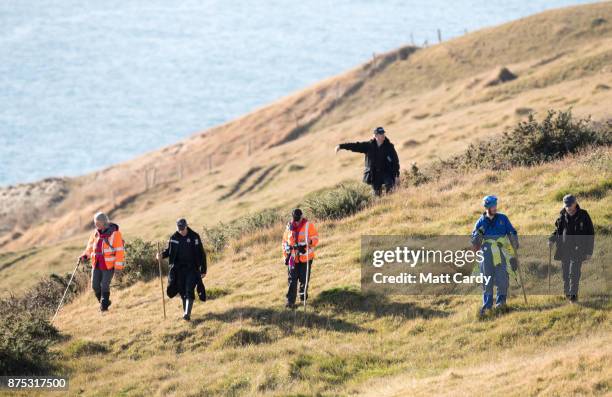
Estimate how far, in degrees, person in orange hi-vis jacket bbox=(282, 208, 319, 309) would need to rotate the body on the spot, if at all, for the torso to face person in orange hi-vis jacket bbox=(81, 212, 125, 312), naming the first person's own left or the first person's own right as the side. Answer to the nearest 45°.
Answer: approximately 90° to the first person's own right

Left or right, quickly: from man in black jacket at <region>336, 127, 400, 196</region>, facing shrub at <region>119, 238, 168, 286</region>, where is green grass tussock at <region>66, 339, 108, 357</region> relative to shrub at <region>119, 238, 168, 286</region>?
left

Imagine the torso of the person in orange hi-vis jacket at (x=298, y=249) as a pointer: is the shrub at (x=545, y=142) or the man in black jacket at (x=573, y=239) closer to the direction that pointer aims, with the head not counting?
the man in black jacket

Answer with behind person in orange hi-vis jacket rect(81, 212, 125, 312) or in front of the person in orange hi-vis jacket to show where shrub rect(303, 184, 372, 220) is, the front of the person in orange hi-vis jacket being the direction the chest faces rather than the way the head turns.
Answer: behind

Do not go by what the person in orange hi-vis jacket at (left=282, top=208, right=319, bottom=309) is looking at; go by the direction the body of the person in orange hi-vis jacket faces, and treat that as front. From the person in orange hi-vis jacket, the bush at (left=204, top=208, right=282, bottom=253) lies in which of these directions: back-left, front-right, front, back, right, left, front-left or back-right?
back

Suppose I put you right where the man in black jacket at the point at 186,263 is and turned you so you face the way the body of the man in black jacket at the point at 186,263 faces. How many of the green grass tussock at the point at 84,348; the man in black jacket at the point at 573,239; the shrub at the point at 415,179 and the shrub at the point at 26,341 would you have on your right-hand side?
2

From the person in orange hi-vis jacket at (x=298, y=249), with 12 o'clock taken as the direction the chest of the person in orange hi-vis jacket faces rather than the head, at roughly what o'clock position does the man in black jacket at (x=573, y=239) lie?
The man in black jacket is roughly at 10 o'clock from the person in orange hi-vis jacket.

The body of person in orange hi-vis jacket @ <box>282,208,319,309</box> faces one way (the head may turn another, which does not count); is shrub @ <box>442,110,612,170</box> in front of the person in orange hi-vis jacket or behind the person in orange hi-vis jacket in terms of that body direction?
behind

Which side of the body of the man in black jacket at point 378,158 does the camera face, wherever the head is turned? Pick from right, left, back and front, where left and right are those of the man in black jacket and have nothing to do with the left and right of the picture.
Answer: front

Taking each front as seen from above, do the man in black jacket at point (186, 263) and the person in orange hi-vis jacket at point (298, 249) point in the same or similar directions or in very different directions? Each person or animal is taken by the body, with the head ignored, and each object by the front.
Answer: same or similar directions

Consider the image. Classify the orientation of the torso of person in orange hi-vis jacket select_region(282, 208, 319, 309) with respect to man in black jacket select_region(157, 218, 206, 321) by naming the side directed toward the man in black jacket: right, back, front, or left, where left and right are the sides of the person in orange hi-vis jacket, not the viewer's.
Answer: right

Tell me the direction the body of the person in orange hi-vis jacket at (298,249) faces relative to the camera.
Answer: toward the camera

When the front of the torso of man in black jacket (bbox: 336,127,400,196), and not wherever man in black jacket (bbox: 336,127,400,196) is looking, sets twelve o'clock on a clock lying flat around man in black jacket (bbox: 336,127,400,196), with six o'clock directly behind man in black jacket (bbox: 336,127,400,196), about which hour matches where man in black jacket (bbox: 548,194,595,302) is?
man in black jacket (bbox: 548,194,595,302) is roughly at 11 o'clock from man in black jacket (bbox: 336,127,400,196).

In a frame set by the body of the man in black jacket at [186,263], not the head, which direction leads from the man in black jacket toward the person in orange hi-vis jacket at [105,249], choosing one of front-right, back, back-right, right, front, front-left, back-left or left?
back-right

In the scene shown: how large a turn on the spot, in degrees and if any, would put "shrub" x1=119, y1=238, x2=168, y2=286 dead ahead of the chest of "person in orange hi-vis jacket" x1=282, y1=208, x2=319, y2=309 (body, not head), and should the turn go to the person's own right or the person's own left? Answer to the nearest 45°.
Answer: approximately 135° to the person's own right

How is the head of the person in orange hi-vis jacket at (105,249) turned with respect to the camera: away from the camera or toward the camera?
toward the camera
